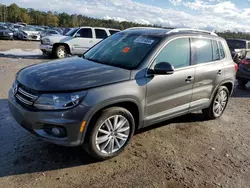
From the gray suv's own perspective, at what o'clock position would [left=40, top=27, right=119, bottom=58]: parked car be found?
The parked car is roughly at 4 o'clock from the gray suv.

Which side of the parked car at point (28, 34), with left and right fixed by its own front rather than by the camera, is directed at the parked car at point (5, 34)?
right

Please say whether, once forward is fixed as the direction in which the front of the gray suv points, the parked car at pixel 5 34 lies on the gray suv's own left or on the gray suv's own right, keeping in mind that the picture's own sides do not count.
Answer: on the gray suv's own right

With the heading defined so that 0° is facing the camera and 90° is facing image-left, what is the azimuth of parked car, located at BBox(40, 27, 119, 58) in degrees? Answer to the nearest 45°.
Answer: approximately 45°

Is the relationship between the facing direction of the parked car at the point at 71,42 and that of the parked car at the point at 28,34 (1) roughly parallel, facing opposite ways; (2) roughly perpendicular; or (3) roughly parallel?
roughly perpendicular

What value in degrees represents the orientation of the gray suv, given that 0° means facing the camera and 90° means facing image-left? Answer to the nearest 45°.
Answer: approximately 45°

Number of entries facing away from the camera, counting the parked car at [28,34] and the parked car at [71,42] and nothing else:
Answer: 0
